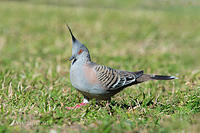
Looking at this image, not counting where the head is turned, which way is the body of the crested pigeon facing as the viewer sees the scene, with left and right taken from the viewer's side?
facing to the left of the viewer
